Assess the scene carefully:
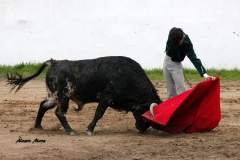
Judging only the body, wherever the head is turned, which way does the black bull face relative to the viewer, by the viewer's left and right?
facing to the right of the viewer
